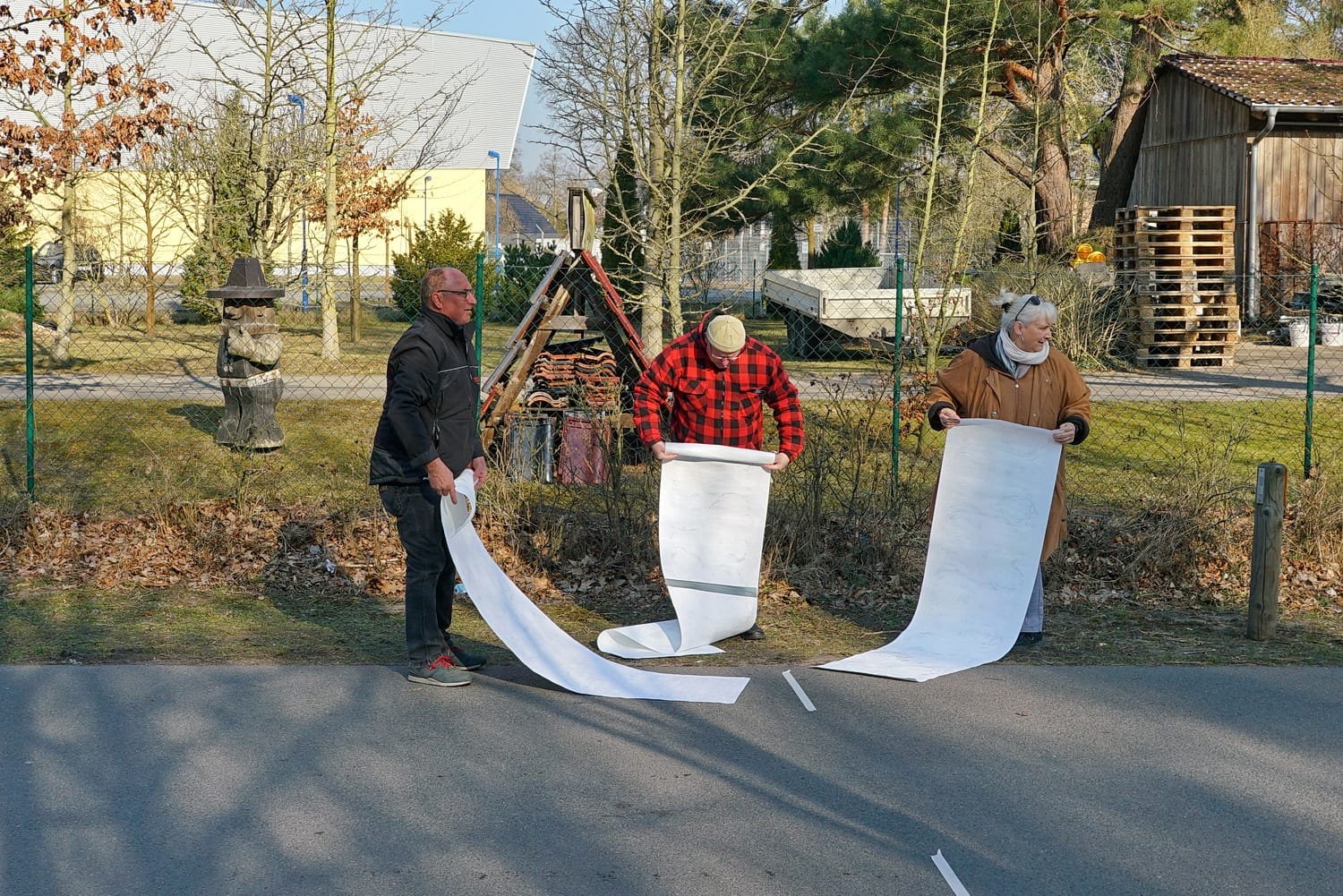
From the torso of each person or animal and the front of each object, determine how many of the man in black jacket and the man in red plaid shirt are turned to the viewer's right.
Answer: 1

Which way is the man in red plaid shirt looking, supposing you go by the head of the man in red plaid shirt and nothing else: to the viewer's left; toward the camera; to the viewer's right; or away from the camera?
toward the camera

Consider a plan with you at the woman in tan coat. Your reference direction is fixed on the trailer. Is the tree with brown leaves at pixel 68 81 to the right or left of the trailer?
left

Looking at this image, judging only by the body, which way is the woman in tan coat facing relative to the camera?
toward the camera

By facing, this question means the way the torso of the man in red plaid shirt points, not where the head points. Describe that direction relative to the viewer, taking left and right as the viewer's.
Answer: facing the viewer

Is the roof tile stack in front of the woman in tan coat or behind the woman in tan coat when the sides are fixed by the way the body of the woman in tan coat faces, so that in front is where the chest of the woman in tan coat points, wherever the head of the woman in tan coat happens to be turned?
behind

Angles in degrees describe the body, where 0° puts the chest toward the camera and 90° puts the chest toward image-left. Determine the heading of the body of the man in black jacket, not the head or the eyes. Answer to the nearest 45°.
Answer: approximately 270°

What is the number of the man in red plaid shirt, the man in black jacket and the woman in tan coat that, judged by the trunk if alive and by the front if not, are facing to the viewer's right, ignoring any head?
1

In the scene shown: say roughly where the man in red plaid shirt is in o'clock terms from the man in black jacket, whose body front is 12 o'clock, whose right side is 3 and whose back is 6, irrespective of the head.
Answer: The man in red plaid shirt is roughly at 11 o'clock from the man in black jacket.

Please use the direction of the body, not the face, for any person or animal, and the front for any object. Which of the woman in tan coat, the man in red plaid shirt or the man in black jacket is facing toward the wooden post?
the man in black jacket

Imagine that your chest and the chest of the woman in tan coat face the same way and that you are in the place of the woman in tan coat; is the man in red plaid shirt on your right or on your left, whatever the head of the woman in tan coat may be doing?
on your right

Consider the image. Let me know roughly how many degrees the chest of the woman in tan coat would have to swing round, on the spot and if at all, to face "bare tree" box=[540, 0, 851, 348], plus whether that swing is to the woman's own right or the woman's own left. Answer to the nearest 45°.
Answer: approximately 135° to the woman's own right

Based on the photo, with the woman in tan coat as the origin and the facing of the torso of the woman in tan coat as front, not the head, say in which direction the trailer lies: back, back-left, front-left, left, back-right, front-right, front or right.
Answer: back

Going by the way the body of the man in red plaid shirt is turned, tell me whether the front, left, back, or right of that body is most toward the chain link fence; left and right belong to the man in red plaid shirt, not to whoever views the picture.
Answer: back

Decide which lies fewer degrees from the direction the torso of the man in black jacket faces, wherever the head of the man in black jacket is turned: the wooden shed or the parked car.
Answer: the wooden shed

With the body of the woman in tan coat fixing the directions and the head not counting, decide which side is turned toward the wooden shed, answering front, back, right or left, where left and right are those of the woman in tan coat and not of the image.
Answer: back

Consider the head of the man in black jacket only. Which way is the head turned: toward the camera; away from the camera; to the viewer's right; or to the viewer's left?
to the viewer's right
